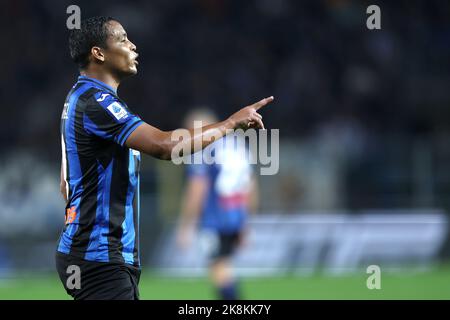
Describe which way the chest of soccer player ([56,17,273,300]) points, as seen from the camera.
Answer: to the viewer's right

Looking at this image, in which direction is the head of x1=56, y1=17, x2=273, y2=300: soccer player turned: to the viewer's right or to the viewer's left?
to the viewer's right
